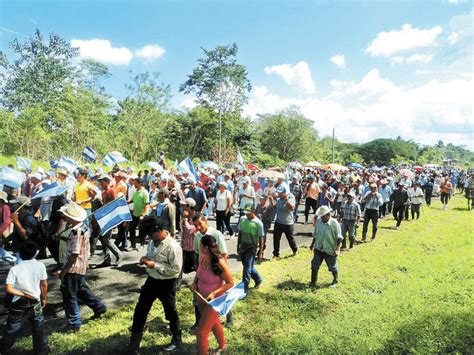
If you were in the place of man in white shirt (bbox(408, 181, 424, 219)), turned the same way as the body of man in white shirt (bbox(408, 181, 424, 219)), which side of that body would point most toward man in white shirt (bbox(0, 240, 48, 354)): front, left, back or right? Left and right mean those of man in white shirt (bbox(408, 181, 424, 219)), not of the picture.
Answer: front

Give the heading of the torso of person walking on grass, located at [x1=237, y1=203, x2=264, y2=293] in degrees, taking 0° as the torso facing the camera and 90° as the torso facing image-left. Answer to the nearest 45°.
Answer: approximately 45°

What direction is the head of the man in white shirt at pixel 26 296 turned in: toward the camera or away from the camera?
away from the camera

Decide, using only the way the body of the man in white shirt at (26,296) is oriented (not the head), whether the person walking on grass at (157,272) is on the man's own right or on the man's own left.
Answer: on the man's own right

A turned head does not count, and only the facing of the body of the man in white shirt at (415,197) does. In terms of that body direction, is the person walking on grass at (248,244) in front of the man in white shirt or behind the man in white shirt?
in front

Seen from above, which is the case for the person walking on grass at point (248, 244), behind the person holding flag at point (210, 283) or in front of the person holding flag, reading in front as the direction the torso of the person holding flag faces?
behind
